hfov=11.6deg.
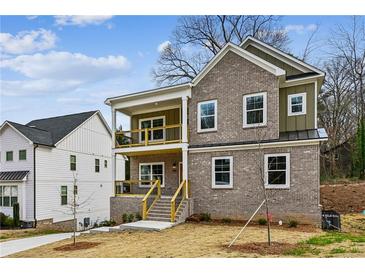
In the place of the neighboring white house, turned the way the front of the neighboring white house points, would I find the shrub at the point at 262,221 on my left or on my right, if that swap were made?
on my left

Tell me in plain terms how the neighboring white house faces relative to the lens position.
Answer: facing the viewer and to the left of the viewer

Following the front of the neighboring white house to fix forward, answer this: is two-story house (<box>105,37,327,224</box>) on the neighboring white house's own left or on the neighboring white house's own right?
on the neighboring white house's own left
